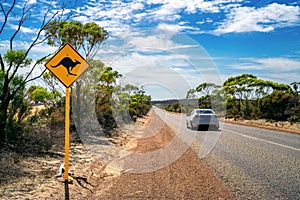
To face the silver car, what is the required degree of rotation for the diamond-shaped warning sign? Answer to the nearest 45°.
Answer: approximately 135° to its left

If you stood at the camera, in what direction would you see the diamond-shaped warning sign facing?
facing the viewer
